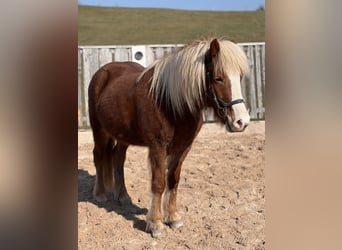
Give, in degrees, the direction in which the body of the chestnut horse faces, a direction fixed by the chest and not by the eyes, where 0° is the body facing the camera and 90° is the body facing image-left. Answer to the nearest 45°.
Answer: approximately 315°
